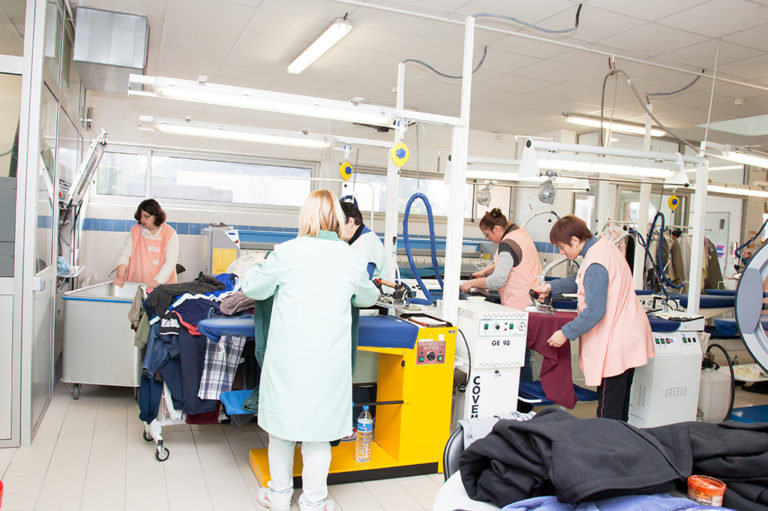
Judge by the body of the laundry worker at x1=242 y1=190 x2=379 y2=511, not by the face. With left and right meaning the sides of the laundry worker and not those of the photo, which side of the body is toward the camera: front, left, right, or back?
back

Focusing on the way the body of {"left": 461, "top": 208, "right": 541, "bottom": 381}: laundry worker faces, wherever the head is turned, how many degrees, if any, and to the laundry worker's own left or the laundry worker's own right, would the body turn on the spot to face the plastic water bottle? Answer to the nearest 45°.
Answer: approximately 45° to the laundry worker's own left

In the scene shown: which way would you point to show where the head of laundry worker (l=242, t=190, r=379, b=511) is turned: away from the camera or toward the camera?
away from the camera

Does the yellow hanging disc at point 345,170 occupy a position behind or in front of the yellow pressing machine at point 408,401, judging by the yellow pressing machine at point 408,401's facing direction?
behind

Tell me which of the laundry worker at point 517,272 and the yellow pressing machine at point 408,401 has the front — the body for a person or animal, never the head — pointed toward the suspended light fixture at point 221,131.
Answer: the laundry worker

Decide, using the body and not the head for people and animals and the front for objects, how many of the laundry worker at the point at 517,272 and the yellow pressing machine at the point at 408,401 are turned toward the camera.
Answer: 1

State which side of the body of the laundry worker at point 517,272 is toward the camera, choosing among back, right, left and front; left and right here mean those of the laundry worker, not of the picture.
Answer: left

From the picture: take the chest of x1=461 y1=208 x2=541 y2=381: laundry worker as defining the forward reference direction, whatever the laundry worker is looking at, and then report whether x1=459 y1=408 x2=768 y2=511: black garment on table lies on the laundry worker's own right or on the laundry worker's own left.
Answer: on the laundry worker's own left

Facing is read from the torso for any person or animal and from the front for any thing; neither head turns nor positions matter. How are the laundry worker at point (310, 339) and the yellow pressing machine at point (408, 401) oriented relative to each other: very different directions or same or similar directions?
very different directions

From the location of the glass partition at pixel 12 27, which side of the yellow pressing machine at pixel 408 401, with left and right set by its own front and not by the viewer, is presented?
right
